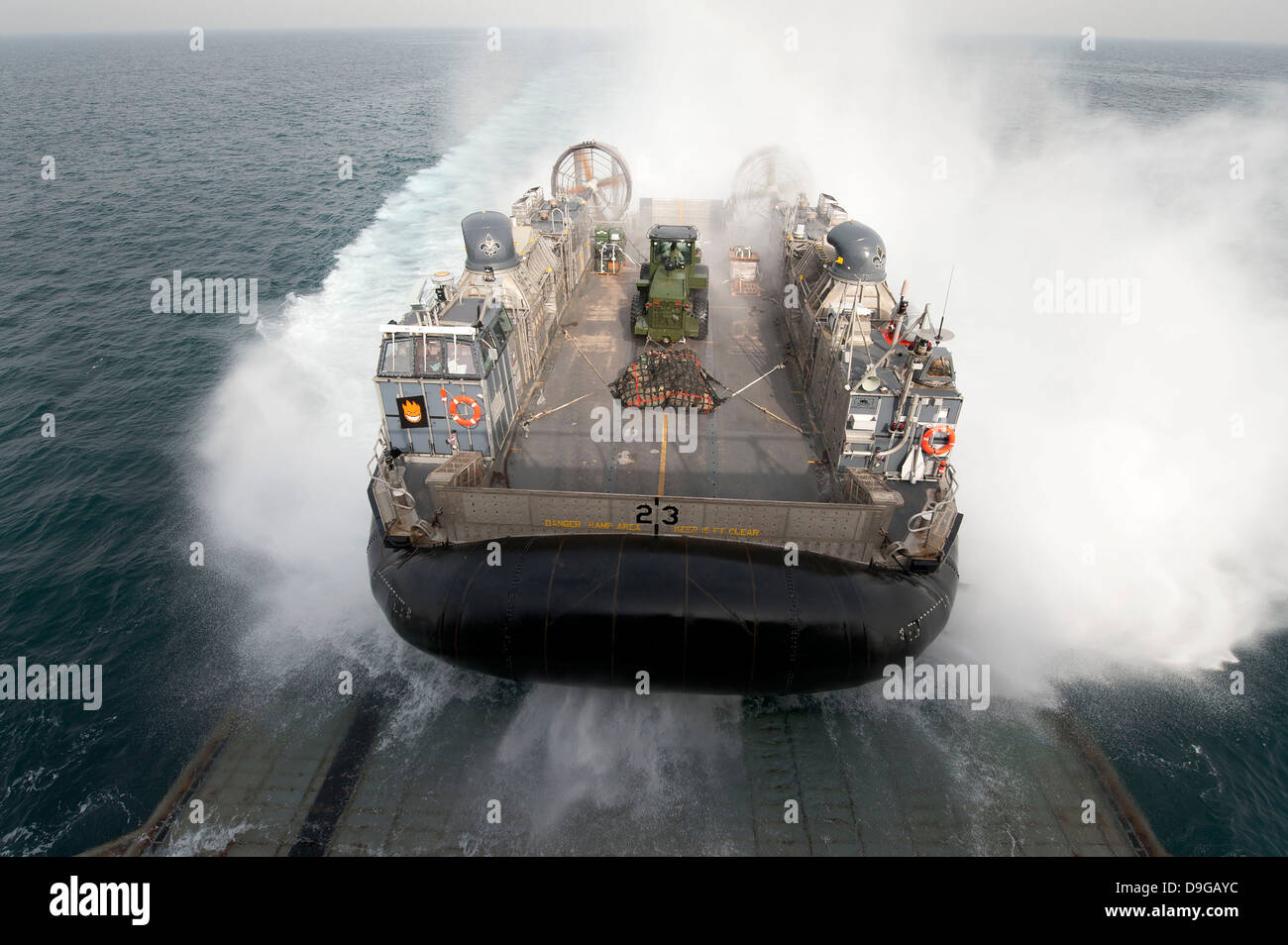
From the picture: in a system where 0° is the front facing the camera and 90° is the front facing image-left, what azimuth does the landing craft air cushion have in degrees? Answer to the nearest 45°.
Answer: approximately 0°
